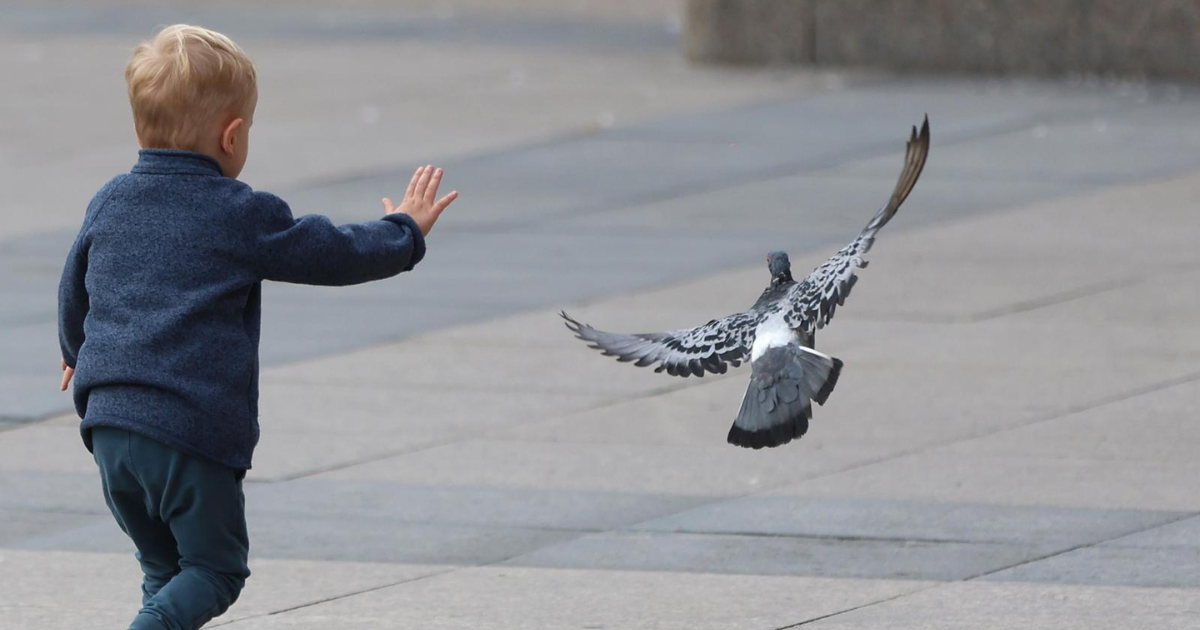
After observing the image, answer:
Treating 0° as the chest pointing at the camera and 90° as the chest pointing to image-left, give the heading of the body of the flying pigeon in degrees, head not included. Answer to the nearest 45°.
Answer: approximately 180°
